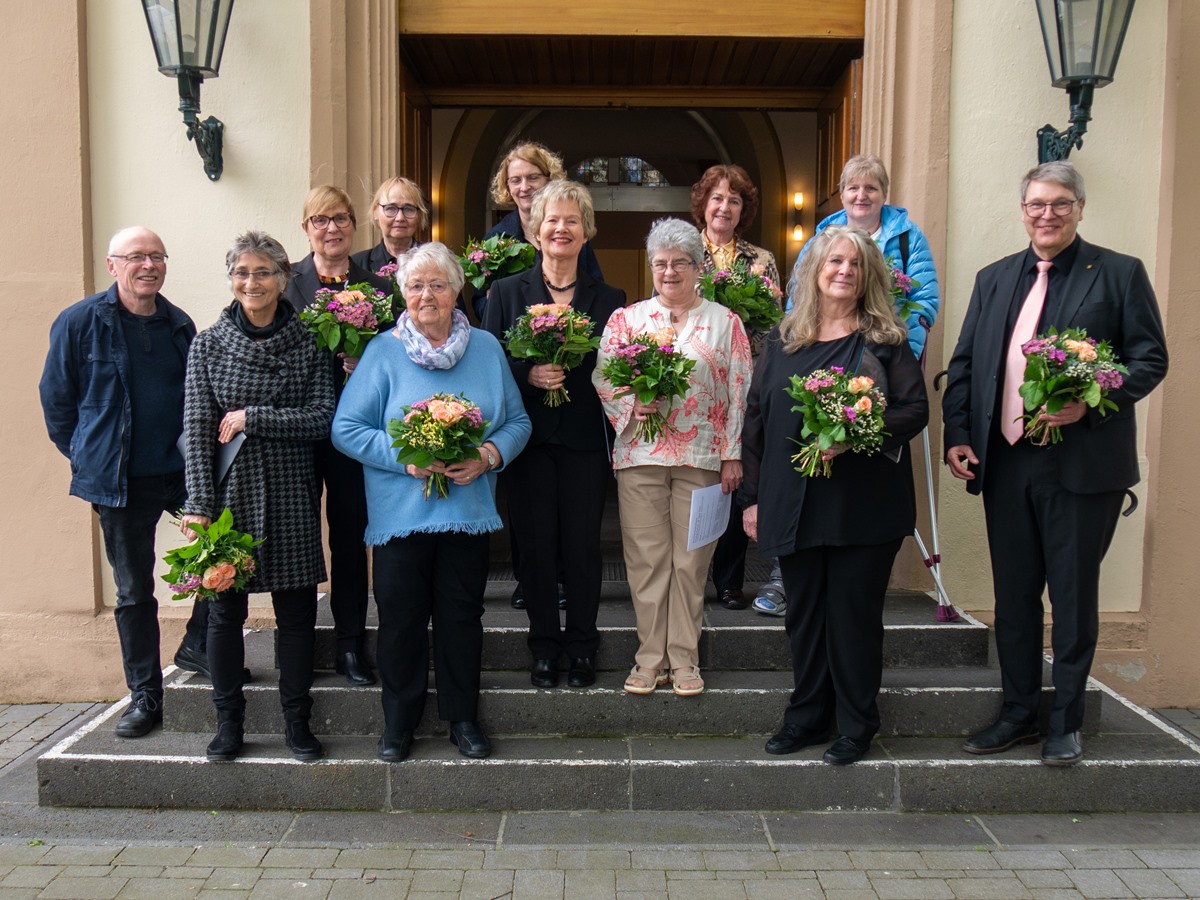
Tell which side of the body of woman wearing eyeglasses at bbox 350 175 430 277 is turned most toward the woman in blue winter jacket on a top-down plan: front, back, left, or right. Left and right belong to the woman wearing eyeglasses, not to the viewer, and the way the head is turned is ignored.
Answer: left

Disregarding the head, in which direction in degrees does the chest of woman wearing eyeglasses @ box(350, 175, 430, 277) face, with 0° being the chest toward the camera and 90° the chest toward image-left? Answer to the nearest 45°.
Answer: approximately 0°

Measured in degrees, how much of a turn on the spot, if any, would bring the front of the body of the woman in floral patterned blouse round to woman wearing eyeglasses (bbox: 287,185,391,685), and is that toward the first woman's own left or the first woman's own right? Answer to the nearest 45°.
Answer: approximately 90° to the first woman's own right

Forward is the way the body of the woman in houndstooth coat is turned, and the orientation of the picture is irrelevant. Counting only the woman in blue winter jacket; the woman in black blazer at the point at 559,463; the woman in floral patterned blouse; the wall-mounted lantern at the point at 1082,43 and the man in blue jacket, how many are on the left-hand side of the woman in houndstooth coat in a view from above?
4

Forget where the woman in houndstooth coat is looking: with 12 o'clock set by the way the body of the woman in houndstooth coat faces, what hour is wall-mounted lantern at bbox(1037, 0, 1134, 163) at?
The wall-mounted lantern is roughly at 9 o'clock from the woman in houndstooth coat.

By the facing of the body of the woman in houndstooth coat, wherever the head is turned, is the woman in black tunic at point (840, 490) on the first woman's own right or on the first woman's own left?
on the first woman's own left

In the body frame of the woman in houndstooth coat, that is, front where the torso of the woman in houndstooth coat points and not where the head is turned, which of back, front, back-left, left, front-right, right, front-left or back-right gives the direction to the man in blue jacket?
back-right
